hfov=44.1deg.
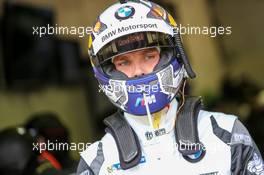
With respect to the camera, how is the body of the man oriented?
toward the camera
